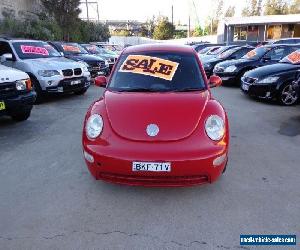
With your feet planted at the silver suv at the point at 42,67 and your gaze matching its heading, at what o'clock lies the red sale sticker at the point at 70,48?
The red sale sticker is roughly at 8 o'clock from the silver suv.

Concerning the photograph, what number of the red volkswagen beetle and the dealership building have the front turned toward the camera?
2

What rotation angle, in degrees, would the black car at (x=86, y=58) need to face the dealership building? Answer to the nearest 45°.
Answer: approximately 90° to its left

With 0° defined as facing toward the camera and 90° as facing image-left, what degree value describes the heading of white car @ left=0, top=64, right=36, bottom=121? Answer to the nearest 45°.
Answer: approximately 315°

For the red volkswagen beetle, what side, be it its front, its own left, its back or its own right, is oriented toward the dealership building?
back

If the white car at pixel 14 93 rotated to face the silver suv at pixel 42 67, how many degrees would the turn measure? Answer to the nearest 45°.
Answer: approximately 135° to its left

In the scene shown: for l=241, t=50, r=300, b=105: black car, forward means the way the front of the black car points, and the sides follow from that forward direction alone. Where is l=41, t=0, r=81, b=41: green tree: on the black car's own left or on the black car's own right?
on the black car's own right

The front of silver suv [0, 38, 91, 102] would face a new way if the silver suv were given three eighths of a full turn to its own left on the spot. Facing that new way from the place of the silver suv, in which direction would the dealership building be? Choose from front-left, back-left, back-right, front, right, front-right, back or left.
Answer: front-right
